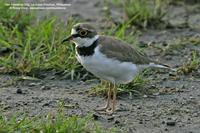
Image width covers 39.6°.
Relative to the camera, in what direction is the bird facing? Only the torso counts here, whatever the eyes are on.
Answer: to the viewer's left
